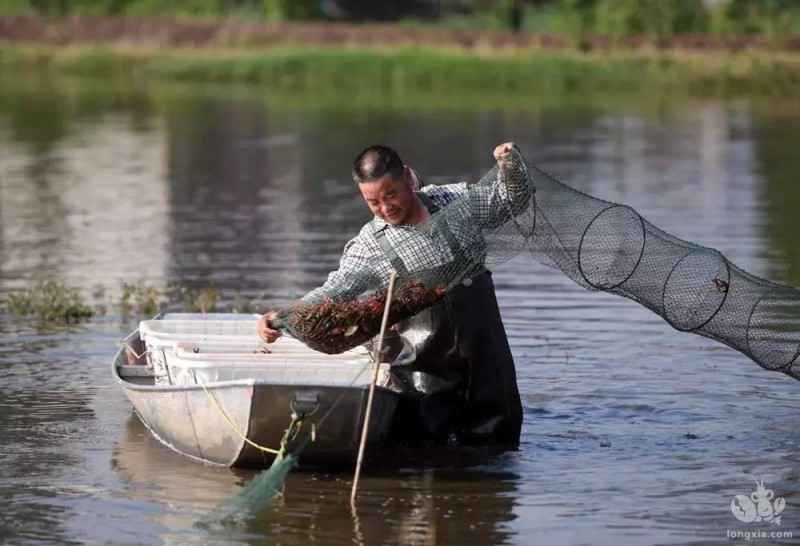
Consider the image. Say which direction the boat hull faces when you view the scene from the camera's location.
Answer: facing away from the viewer and to the left of the viewer

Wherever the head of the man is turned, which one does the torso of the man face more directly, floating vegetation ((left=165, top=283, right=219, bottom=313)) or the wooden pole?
the wooden pole

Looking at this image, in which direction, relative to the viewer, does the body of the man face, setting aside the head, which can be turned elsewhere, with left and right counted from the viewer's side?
facing the viewer and to the left of the viewer

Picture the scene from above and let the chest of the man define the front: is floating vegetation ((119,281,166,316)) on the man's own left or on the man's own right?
on the man's own right

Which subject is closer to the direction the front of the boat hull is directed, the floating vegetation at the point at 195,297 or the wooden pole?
the floating vegetation

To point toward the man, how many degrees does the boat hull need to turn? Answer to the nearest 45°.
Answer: approximately 135° to its right

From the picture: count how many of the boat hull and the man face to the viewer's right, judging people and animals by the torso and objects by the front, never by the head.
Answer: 0

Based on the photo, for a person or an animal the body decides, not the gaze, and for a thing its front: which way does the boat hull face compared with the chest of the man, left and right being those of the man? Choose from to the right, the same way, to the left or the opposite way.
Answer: to the right

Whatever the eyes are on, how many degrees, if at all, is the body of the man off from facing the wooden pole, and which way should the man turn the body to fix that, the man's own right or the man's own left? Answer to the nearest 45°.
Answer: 0° — they already face it

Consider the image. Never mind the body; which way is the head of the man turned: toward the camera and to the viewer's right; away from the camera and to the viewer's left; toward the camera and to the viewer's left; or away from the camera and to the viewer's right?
toward the camera and to the viewer's left

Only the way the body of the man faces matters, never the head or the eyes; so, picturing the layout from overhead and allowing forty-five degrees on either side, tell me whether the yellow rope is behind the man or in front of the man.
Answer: in front

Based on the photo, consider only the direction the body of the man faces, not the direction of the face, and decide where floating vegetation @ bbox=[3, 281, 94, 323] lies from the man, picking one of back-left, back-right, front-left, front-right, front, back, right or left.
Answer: right

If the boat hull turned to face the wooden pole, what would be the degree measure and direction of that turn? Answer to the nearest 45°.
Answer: approximately 180°

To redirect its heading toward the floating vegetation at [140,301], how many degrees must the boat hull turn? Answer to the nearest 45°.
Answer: approximately 45° to its right
